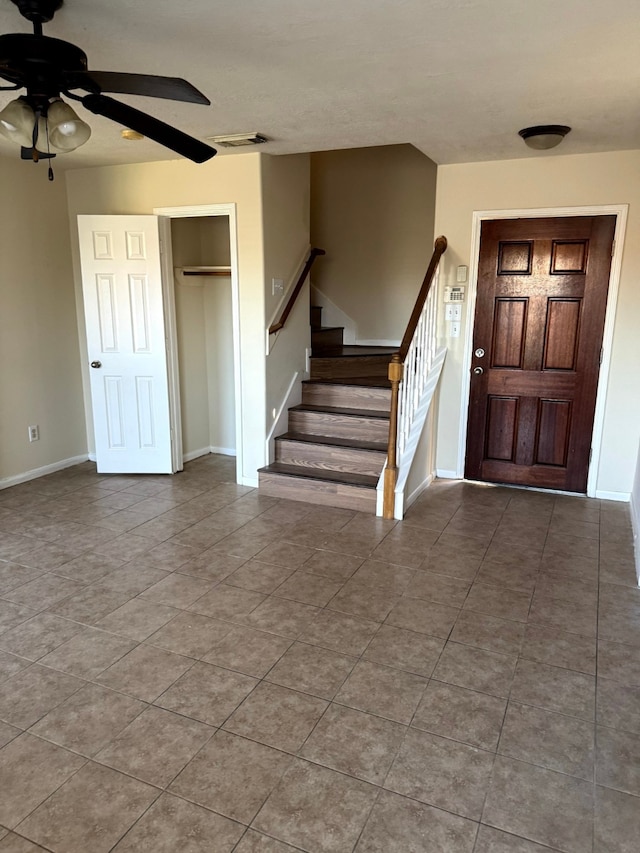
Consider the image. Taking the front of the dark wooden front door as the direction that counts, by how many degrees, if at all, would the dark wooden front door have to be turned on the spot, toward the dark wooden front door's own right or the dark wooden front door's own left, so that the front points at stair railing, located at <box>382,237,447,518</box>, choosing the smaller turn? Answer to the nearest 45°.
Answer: approximately 45° to the dark wooden front door's own right

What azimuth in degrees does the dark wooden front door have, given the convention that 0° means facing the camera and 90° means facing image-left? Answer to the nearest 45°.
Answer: approximately 0°

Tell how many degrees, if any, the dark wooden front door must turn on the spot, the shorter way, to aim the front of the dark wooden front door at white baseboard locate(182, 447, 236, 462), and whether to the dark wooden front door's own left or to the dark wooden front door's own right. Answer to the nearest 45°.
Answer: approximately 90° to the dark wooden front door's own right

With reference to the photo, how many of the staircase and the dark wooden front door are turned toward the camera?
2

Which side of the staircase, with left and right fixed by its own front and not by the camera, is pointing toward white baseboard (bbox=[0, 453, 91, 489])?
right

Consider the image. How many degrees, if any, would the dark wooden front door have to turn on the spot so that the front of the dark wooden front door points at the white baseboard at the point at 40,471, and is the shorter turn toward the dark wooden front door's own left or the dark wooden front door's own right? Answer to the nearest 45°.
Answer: approximately 90° to the dark wooden front door's own right

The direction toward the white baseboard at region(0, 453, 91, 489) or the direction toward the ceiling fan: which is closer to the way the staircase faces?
the ceiling fan

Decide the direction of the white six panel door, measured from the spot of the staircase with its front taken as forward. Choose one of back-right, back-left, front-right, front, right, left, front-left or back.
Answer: right

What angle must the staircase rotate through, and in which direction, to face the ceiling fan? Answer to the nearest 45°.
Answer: approximately 45° to its right

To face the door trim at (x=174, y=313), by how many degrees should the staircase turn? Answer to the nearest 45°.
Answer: approximately 90° to its right

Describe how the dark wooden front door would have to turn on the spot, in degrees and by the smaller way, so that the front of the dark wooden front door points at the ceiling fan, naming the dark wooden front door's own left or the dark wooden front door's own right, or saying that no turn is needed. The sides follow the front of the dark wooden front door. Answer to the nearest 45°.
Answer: approximately 45° to the dark wooden front door's own right
